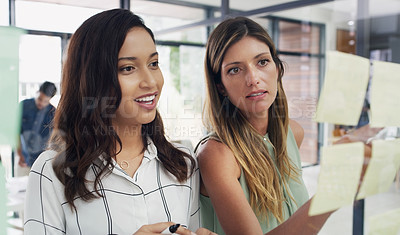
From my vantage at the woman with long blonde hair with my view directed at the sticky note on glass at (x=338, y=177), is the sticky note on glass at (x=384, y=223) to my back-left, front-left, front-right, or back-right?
front-left

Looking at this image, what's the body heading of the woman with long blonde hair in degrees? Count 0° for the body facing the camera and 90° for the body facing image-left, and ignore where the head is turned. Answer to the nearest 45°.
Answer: approximately 315°

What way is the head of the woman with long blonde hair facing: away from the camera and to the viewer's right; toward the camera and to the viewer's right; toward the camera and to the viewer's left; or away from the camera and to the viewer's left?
toward the camera and to the viewer's right
